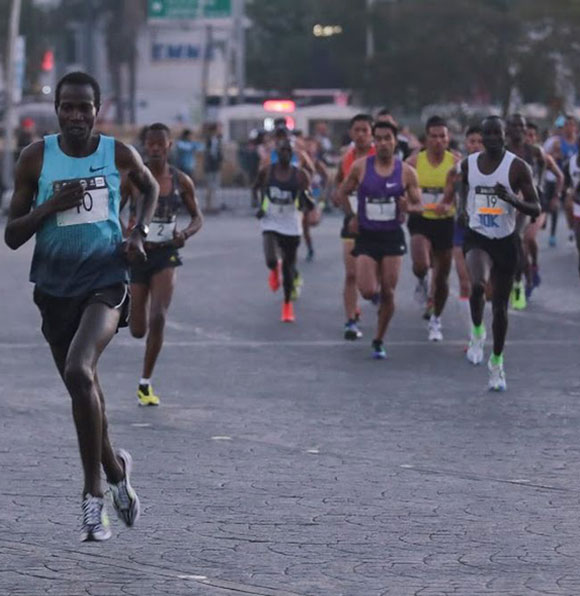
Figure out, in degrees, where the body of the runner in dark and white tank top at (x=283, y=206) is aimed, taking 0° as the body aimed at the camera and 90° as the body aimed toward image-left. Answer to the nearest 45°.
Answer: approximately 0°

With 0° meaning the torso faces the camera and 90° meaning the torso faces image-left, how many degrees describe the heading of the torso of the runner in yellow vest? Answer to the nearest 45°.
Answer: approximately 0°

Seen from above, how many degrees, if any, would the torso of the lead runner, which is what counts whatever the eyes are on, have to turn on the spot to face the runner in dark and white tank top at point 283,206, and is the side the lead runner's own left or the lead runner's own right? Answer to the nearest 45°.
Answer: approximately 180°

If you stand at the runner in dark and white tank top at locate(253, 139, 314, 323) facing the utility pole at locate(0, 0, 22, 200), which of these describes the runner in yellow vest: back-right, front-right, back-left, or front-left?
back-right

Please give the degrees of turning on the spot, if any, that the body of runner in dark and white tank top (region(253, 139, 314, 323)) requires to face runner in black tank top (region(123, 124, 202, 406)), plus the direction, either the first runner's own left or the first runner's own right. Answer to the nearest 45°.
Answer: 0° — they already face them

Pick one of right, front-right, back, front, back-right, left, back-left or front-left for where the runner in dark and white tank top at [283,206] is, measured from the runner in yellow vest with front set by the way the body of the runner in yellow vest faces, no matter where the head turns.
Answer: back-right
